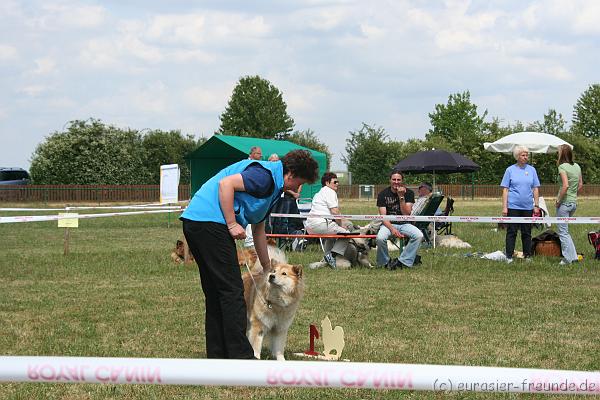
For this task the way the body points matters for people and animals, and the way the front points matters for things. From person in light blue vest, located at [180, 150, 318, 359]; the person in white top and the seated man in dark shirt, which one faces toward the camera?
the seated man in dark shirt

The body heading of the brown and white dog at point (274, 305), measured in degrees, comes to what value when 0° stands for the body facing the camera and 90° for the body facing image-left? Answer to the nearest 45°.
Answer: approximately 315°

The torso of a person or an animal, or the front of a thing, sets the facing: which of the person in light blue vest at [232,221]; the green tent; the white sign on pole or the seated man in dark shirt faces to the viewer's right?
the person in light blue vest

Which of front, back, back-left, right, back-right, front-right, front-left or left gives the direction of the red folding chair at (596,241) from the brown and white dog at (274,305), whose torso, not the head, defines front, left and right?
left

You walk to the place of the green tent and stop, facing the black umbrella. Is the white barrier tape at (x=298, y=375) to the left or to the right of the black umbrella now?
right

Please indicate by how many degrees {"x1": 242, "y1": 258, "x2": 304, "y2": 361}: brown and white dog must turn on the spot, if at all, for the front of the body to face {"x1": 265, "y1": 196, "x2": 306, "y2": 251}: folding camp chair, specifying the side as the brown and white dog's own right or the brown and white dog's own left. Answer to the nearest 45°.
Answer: approximately 135° to the brown and white dog's own left

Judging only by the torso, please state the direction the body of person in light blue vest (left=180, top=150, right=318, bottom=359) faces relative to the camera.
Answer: to the viewer's right

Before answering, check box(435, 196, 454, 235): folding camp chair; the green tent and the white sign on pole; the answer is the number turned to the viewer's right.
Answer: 0

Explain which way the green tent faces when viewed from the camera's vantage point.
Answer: facing the viewer and to the left of the viewer

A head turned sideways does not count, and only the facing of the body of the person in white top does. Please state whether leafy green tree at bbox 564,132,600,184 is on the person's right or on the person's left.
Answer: on the person's left

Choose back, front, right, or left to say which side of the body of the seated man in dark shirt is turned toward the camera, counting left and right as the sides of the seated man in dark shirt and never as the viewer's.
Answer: front
